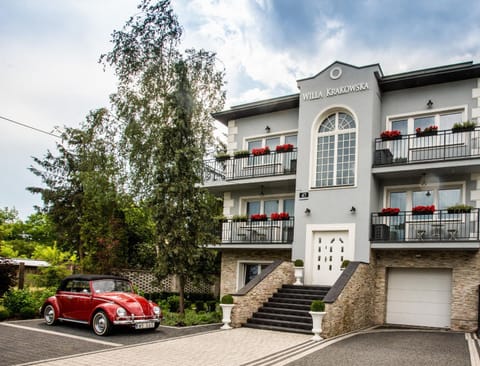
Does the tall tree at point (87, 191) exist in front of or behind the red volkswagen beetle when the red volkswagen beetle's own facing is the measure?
behind

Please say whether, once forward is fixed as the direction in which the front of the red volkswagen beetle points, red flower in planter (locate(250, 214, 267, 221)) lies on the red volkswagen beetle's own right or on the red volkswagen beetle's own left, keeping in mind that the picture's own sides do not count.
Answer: on the red volkswagen beetle's own left

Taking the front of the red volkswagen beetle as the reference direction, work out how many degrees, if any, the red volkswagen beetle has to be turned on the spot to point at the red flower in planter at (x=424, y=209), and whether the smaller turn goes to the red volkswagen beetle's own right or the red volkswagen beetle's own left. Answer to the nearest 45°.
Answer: approximately 45° to the red volkswagen beetle's own left

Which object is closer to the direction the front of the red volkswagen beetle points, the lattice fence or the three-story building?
the three-story building

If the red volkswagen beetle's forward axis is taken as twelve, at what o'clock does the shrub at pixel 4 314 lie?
The shrub is roughly at 6 o'clock from the red volkswagen beetle.

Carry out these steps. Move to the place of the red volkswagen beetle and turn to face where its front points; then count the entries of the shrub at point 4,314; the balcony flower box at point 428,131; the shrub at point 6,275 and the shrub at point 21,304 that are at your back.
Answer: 3

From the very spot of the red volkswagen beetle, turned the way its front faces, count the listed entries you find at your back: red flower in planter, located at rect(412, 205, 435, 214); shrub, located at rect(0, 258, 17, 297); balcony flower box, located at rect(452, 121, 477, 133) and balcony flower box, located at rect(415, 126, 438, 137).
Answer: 1

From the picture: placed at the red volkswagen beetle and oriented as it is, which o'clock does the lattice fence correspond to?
The lattice fence is roughly at 8 o'clock from the red volkswagen beetle.

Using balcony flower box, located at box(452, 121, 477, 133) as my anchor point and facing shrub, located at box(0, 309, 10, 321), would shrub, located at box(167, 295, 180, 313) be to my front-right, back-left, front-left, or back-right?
front-right

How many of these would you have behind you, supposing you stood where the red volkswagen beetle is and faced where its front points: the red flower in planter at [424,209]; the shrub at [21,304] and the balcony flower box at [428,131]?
1

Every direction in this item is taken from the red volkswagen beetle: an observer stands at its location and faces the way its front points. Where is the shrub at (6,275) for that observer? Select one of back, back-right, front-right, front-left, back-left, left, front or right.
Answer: back
